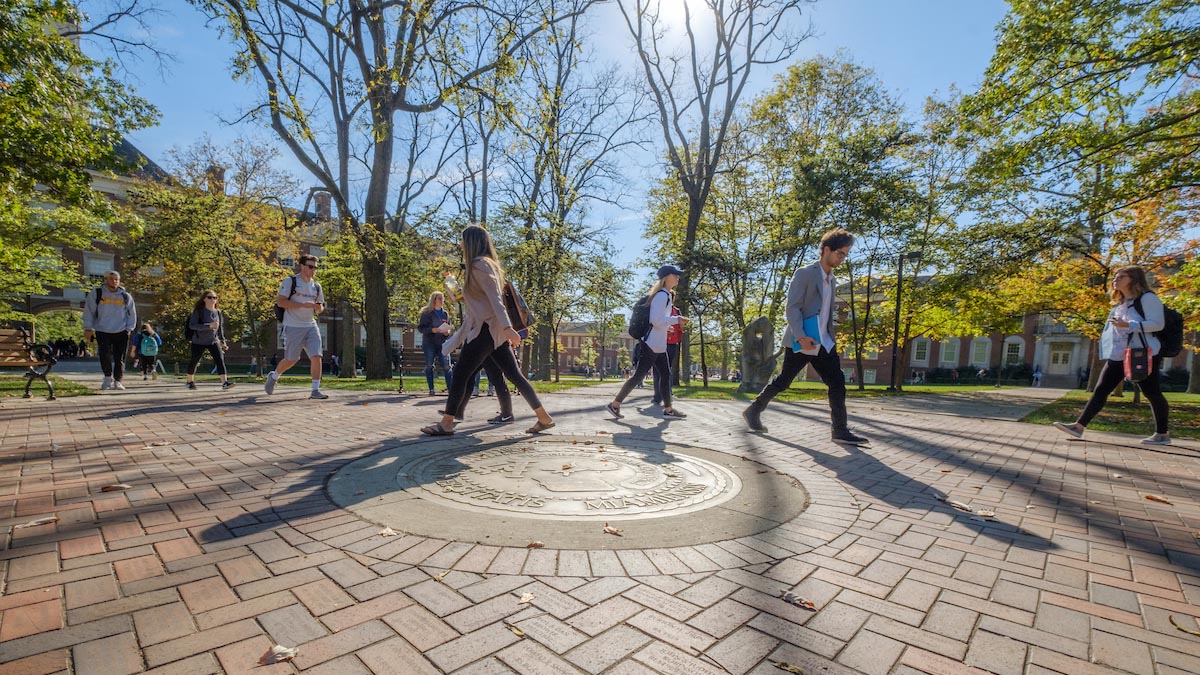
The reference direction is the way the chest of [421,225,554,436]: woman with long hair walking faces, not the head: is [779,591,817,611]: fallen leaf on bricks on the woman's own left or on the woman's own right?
on the woman's own left

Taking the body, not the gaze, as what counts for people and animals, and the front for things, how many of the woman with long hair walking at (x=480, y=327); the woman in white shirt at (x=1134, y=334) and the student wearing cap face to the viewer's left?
2

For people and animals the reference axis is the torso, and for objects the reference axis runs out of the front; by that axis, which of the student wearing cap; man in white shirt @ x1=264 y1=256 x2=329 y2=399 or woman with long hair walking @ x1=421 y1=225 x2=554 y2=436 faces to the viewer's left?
the woman with long hair walking

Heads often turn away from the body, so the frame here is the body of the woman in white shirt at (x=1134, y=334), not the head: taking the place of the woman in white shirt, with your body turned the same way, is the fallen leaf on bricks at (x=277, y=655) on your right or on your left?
on your left

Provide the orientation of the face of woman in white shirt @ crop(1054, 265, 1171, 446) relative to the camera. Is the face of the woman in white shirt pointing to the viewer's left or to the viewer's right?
to the viewer's left

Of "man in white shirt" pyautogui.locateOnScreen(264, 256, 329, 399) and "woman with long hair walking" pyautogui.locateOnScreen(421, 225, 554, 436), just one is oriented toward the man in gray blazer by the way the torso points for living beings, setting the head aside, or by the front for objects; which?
the man in white shirt

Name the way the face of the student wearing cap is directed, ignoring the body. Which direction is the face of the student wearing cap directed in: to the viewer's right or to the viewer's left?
to the viewer's right

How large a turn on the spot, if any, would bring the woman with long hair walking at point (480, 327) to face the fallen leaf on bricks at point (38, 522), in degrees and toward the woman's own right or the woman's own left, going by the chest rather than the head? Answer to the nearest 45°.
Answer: approximately 45° to the woman's own left

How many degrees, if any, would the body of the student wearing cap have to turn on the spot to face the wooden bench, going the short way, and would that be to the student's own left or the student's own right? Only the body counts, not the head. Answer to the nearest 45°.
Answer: approximately 180°

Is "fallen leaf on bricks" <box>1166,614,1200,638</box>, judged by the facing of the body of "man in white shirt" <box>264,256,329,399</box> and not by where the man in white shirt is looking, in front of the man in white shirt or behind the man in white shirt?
in front

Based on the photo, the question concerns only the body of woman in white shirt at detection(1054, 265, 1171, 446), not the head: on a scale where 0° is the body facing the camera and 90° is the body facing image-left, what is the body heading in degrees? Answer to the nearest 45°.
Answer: approximately 90°

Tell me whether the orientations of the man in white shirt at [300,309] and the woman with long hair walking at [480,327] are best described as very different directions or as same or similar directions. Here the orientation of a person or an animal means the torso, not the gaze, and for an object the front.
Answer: very different directions

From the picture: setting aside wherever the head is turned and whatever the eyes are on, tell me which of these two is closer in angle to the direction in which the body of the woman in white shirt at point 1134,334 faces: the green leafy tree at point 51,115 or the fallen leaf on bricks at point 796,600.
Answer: the green leafy tree

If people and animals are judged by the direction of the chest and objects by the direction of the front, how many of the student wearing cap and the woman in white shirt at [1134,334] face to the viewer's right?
1

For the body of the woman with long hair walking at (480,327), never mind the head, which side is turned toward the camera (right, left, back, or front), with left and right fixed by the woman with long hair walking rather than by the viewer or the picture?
left

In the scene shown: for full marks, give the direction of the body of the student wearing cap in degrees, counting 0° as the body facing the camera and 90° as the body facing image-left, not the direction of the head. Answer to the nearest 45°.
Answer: approximately 270°
